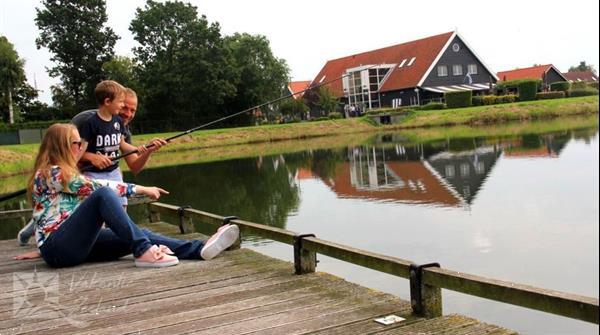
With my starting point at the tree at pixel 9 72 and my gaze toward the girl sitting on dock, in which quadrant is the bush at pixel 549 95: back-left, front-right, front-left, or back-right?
front-left

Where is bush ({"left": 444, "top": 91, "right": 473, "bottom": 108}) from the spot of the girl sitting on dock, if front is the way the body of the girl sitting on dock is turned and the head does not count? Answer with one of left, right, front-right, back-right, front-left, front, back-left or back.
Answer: front-left

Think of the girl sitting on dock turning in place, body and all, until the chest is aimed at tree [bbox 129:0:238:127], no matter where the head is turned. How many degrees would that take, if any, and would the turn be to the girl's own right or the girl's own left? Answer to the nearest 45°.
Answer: approximately 90° to the girl's own left

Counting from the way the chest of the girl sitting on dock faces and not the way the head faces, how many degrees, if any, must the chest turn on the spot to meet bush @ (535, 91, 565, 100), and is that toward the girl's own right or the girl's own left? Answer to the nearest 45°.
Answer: approximately 45° to the girl's own left

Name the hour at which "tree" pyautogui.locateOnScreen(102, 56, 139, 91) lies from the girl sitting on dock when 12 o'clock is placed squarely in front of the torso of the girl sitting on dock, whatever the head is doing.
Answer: The tree is roughly at 9 o'clock from the girl sitting on dock.

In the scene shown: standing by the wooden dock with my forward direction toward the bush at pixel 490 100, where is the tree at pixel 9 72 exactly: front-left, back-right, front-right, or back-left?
front-left

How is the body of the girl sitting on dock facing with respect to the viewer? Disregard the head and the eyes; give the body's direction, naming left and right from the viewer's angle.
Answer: facing to the right of the viewer

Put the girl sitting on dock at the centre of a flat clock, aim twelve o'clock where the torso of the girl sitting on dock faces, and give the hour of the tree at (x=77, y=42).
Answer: The tree is roughly at 9 o'clock from the girl sitting on dock.

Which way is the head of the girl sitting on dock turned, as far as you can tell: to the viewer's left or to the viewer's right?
to the viewer's right

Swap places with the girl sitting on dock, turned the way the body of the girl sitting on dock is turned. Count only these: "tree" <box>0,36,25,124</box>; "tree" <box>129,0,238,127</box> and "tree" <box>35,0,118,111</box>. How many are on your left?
3

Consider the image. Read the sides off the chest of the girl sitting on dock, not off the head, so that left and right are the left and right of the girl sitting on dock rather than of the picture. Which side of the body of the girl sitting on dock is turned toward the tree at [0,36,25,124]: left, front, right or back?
left
